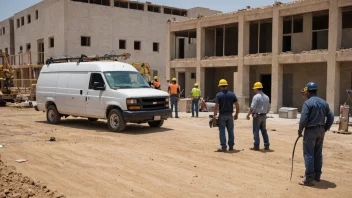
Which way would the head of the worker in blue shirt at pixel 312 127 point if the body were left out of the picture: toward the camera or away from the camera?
away from the camera

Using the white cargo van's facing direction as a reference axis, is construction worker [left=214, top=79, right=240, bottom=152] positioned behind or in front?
in front

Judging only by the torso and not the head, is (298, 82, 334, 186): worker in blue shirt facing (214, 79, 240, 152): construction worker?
yes

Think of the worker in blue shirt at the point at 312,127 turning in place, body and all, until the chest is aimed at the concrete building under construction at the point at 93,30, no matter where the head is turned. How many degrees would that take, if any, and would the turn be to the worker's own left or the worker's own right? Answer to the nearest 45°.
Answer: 0° — they already face it

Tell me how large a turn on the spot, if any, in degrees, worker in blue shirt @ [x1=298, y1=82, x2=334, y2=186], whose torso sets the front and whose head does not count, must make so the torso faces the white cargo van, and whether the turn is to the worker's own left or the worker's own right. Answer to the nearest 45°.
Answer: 0° — they already face it

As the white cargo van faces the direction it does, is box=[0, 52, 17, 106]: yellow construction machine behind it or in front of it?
behind

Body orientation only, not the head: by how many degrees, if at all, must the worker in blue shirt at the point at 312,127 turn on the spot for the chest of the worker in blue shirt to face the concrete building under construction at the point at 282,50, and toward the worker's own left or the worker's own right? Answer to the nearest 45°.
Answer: approximately 45° to the worker's own right

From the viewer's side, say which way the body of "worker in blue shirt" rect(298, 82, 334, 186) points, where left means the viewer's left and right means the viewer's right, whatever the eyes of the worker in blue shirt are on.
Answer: facing away from the viewer and to the left of the viewer

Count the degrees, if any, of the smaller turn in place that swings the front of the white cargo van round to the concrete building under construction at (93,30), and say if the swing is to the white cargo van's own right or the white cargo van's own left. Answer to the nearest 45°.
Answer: approximately 135° to the white cargo van's own left

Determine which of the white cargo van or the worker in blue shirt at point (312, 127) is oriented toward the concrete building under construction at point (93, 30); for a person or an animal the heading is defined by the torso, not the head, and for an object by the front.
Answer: the worker in blue shirt

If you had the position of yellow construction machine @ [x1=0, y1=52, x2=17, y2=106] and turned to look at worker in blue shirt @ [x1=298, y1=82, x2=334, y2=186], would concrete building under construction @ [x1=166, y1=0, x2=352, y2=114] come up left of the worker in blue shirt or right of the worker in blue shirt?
left

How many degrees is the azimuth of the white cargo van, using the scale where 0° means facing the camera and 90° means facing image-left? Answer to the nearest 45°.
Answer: approximately 315°

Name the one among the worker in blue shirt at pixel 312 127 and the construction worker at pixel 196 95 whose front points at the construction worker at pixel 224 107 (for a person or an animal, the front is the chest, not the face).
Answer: the worker in blue shirt
